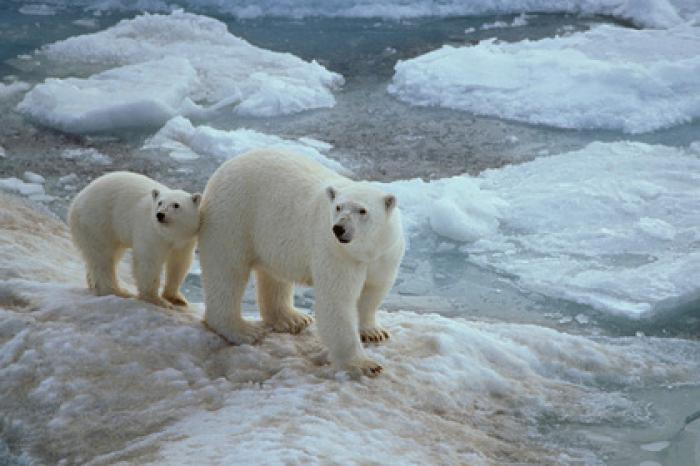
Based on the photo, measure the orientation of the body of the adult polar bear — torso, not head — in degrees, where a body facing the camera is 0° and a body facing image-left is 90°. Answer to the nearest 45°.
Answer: approximately 315°

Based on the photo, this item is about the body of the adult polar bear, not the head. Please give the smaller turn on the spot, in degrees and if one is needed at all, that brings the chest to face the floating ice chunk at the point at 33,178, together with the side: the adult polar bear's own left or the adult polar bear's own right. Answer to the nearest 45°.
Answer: approximately 180°

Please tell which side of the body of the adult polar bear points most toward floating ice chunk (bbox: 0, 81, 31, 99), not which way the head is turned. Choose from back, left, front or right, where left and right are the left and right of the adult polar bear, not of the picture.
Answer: back

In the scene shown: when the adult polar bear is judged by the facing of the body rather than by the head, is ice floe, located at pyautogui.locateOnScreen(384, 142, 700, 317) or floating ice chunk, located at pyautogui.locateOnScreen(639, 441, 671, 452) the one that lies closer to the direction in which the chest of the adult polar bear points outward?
the floating ice chunk

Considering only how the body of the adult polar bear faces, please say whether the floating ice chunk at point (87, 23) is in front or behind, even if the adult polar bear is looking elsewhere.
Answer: behind

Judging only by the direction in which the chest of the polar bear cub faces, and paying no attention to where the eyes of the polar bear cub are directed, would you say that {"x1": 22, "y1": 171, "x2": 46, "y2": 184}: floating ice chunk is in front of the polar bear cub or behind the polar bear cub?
behind

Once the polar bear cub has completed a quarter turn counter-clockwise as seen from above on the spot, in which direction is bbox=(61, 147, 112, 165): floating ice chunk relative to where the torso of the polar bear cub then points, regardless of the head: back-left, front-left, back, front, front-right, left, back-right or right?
front-left

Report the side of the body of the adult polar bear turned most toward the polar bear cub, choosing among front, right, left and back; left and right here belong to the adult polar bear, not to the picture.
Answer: back

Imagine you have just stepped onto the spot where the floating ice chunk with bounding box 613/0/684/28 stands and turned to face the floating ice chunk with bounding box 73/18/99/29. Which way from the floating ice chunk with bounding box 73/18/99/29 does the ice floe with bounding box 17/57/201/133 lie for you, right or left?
left

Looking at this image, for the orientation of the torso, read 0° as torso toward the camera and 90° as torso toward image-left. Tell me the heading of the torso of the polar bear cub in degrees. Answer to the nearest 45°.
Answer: approximately 315°

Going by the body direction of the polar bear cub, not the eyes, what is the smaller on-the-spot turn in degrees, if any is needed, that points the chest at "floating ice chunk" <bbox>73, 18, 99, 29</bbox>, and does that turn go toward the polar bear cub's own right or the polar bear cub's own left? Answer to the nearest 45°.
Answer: approximately 135° to the polar bear cub's own left

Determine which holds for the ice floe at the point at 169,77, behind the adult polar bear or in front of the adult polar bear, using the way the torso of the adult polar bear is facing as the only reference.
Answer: behind

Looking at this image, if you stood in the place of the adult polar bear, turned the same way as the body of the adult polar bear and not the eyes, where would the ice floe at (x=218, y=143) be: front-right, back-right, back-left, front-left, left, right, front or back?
back-left

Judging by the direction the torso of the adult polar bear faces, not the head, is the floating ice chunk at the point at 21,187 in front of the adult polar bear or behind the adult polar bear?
behind
